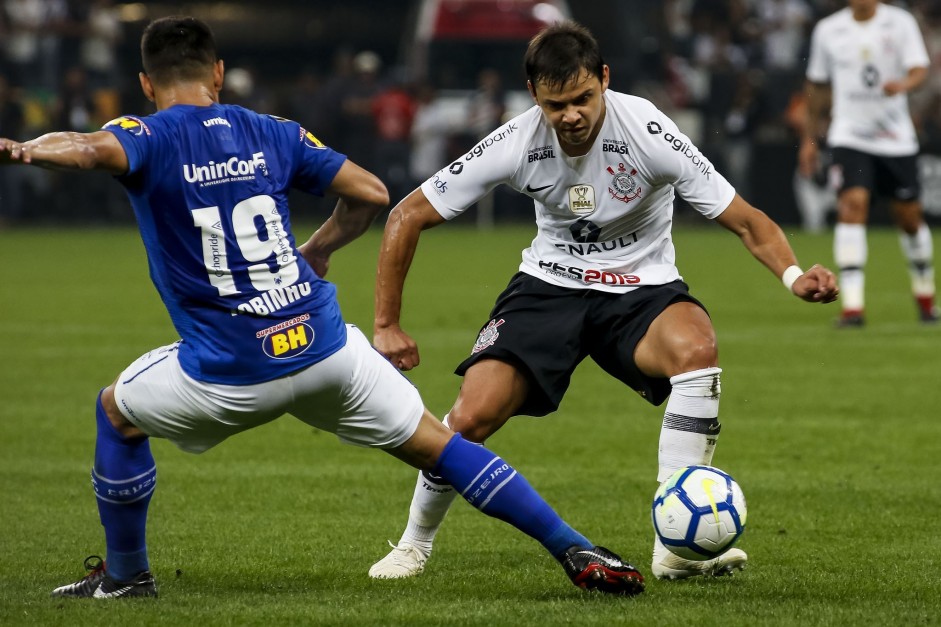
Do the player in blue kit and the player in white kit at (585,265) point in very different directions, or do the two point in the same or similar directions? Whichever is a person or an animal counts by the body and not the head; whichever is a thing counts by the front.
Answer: very different directions

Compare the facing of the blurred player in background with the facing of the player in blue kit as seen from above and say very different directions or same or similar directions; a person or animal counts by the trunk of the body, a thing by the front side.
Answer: very different directions

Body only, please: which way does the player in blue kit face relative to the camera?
away from the camera

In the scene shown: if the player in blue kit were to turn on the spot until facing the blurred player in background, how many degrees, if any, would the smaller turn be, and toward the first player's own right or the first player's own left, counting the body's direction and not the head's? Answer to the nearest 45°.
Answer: approximately 45° to the first player's own right

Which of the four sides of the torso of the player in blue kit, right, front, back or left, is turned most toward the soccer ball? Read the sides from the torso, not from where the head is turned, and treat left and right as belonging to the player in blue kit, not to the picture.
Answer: right

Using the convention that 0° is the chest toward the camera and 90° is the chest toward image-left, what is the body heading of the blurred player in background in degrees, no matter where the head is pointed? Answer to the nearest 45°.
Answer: approximately 0°

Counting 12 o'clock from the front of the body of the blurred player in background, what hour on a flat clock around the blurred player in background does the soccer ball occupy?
The soccer ball is roughly at 12 o'clock from the blurred player in background.
